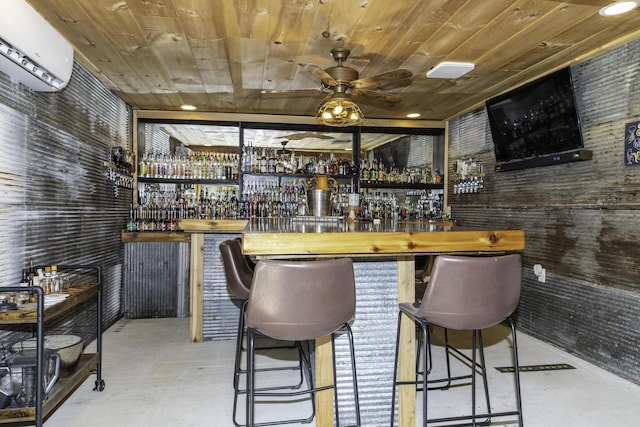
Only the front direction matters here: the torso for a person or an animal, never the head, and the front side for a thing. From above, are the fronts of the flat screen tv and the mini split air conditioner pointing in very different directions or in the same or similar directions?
very different directions

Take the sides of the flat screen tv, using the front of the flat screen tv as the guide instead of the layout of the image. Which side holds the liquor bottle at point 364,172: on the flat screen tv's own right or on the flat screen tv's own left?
on the flat screen tv's own right

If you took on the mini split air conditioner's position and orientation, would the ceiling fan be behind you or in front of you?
in front

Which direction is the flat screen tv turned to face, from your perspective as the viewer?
facing the viewer and to the left of the viewer

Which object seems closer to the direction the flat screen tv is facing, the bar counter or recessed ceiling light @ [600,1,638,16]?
the bar counter

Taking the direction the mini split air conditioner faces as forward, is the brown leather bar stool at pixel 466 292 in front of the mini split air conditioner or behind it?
in front

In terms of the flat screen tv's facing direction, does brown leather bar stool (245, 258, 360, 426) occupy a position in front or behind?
in front

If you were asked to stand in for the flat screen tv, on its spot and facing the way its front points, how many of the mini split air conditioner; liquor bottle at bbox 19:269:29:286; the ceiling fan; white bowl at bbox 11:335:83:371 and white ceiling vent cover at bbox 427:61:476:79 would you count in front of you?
5

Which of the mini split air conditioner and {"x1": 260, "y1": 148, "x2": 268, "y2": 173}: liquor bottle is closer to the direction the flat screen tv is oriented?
the mini split air conditioner

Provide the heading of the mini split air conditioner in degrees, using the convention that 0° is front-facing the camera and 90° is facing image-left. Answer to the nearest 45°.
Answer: approximately 315°

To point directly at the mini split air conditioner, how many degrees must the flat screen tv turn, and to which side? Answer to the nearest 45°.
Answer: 0° — it already faces it

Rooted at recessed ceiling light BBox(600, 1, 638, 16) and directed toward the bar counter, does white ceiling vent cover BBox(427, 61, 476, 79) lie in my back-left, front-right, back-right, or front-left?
front-right

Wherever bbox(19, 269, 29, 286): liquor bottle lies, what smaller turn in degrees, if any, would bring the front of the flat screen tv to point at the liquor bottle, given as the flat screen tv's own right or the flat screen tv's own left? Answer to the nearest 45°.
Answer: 0° — it already faces it
